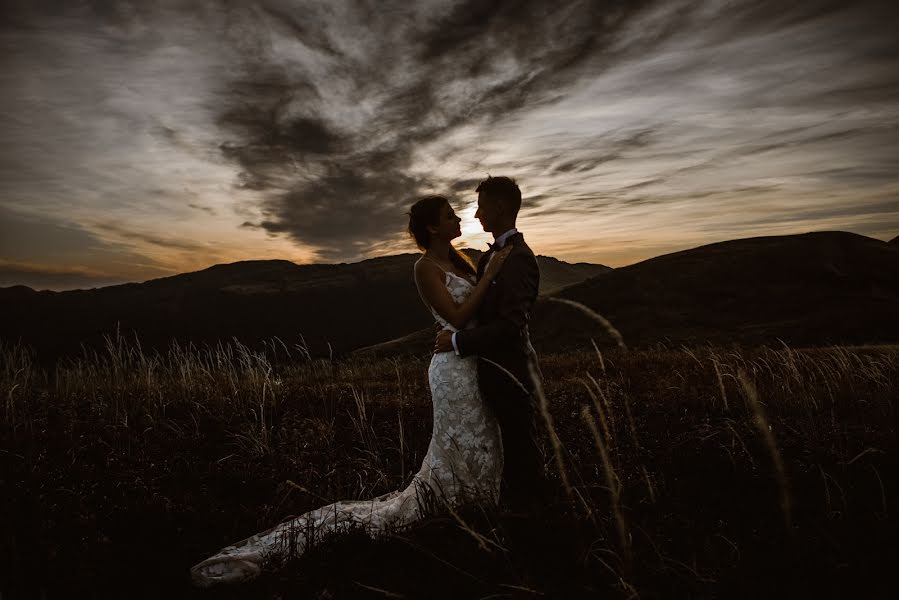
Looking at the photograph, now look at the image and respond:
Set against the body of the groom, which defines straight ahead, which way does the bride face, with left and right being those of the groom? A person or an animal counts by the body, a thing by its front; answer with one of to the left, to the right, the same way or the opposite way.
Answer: the opposite way

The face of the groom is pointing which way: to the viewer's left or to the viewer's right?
to the viewer's left

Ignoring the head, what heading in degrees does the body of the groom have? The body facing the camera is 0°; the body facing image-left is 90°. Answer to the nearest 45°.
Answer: approximately 90°

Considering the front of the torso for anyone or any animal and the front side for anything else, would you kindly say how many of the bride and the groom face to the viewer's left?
1

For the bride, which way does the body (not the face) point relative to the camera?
to the viewer's right

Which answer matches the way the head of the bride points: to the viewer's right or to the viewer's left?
to the viewer's right
